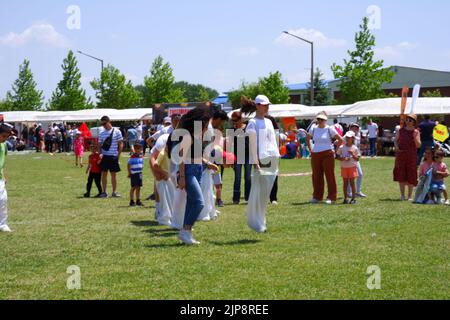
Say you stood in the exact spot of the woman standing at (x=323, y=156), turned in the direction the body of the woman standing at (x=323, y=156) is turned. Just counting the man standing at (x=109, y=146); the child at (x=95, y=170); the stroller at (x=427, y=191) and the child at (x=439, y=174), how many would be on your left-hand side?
2

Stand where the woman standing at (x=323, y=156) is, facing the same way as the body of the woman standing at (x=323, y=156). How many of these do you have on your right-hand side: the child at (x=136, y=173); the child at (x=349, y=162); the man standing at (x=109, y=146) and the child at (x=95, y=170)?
3

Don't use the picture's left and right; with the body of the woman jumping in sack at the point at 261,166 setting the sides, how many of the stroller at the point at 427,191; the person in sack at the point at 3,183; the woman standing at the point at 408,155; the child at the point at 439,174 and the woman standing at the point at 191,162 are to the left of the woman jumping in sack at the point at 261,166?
3

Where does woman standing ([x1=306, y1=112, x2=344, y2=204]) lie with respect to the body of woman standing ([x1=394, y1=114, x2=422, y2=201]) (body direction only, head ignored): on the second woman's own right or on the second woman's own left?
on the second woman's own right
